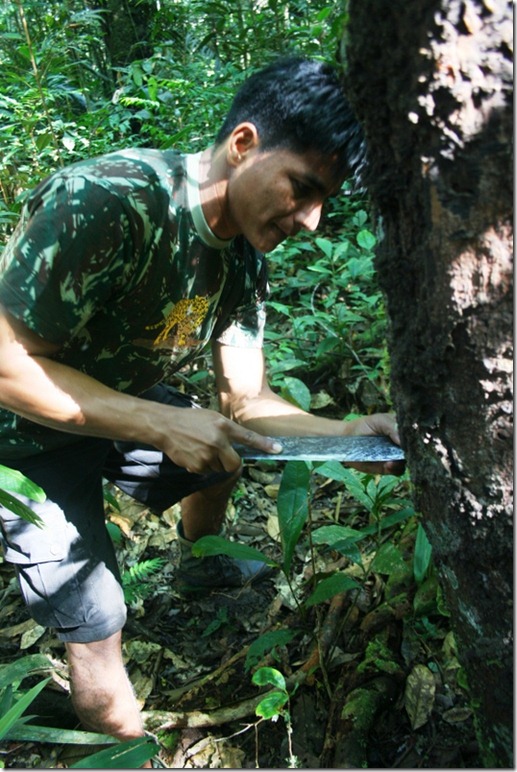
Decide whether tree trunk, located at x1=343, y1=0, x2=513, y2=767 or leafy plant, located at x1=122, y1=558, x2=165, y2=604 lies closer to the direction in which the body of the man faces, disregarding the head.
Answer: the tree trunk

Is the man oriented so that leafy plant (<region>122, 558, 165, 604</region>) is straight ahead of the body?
no

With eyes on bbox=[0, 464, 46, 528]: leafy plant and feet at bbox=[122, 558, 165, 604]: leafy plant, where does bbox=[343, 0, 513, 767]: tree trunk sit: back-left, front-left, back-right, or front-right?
front-left

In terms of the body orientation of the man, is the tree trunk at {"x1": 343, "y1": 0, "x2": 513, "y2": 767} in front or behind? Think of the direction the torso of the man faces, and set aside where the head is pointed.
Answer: in front
